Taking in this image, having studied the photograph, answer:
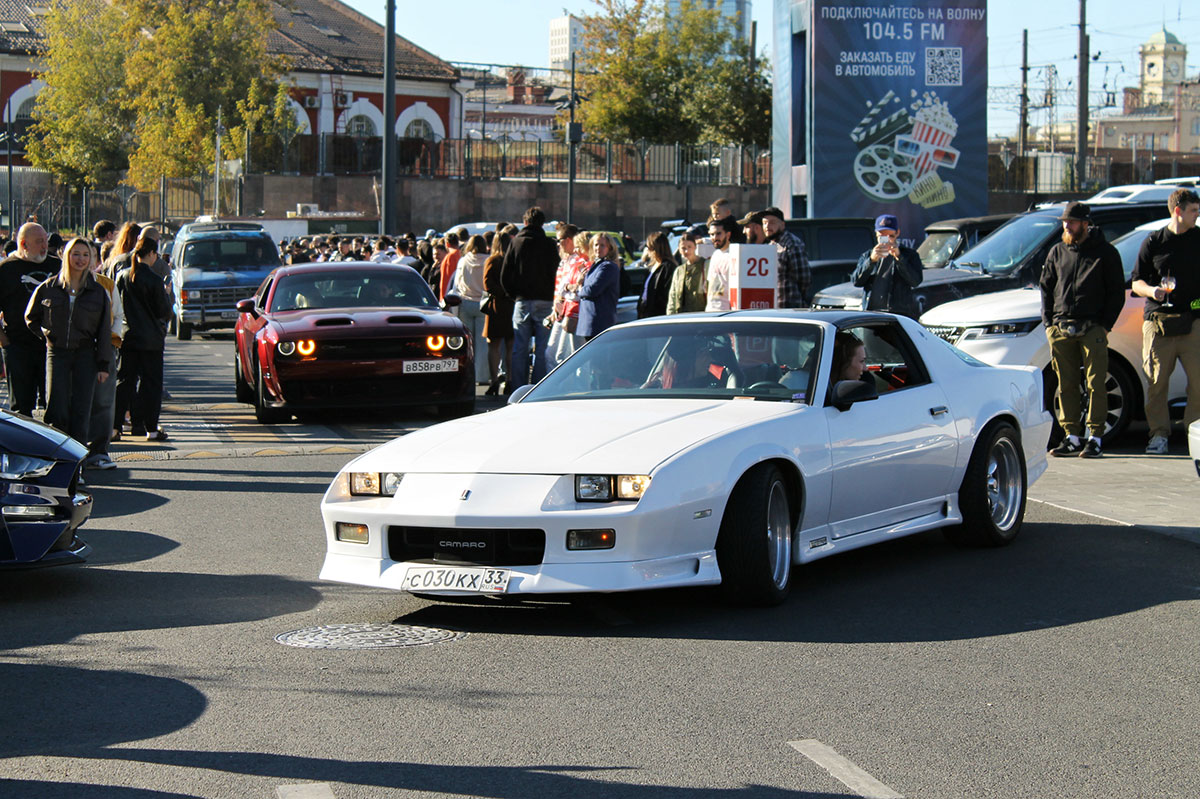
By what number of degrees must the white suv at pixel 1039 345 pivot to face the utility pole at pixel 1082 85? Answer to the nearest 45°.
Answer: approximately 135° to its right

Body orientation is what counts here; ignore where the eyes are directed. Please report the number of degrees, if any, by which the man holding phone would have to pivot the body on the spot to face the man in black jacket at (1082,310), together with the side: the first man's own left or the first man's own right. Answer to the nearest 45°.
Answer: approximately 45° to the first man's own left

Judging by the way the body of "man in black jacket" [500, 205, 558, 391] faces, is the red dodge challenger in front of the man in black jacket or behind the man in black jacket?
behind

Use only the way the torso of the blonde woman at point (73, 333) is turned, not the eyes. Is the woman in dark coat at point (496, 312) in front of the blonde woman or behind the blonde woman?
behind

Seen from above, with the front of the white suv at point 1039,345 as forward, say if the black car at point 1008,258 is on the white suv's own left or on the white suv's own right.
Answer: on the white suv's own right

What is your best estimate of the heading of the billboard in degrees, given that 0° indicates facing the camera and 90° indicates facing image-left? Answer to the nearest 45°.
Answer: approximately 0°

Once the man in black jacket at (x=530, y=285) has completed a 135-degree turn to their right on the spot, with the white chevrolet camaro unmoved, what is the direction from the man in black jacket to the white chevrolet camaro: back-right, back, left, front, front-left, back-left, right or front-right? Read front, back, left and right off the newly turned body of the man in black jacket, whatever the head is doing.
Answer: front-right

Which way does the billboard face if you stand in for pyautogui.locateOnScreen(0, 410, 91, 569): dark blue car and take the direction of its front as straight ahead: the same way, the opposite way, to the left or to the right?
to the right
